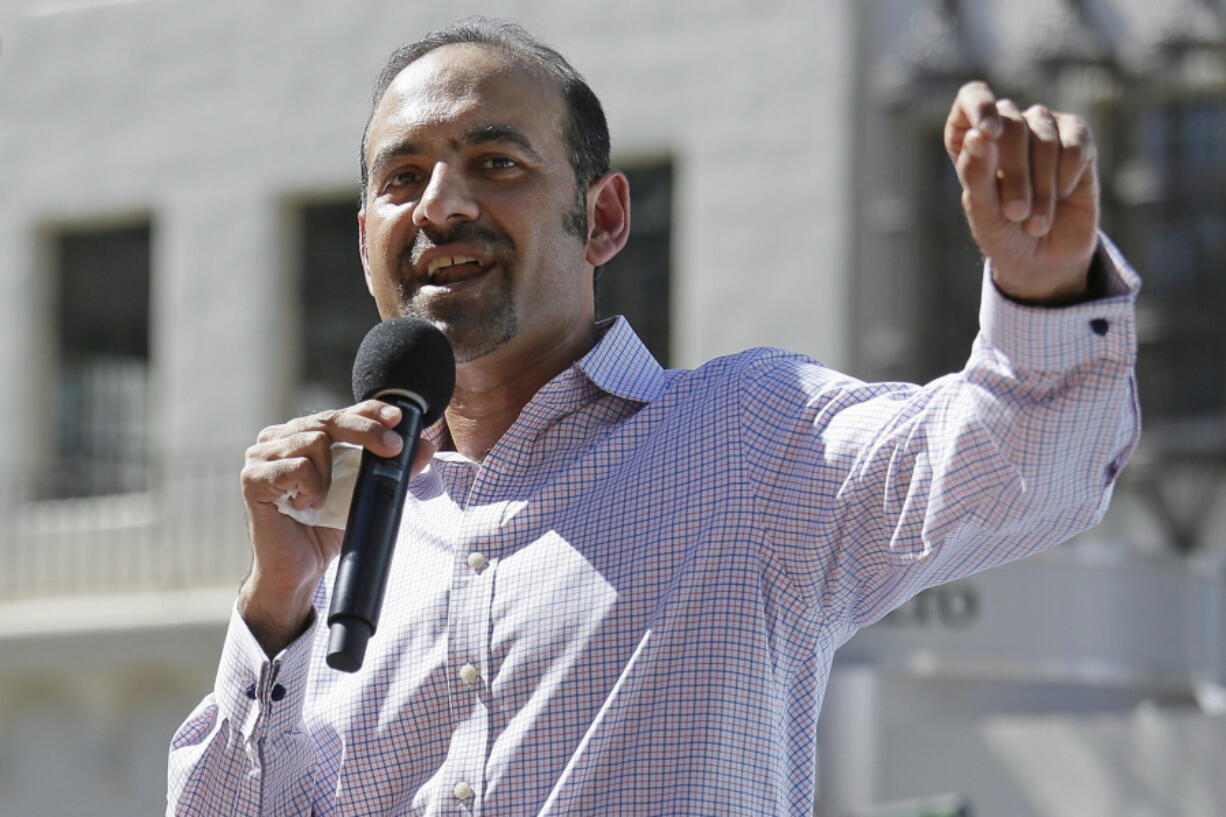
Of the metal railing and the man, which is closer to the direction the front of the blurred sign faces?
the man

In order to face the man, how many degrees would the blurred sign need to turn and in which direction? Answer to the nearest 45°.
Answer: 0° — it already faces them

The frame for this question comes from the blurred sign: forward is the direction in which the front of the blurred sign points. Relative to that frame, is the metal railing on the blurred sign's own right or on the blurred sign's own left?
on the blurred sign's own right

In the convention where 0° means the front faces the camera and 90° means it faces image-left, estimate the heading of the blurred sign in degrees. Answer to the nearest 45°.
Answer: approximately 0°

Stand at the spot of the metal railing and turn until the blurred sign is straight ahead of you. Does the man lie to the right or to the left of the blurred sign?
right

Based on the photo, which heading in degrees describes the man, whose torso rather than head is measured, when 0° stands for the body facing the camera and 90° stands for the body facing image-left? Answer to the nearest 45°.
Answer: approximately 45°

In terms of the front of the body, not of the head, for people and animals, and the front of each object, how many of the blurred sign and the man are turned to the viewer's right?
0

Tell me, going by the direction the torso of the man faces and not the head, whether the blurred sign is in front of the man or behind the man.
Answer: behind
